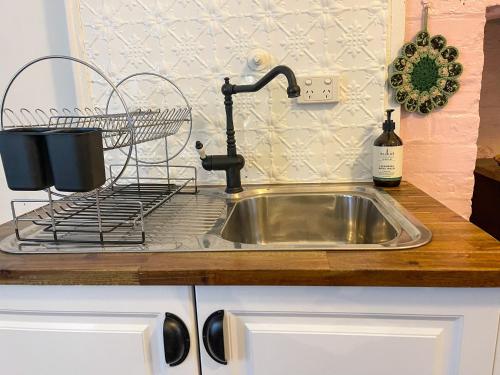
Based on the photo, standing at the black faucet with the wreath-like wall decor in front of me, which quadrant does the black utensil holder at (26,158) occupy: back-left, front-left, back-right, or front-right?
back-right

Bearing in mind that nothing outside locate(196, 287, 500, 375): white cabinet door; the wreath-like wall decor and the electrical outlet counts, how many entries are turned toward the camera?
3

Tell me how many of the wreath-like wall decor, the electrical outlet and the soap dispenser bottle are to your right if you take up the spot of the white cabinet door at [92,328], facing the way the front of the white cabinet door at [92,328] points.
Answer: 0

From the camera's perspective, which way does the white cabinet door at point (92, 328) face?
toward the camera

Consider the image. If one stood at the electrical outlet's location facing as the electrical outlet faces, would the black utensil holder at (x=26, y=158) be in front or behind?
in front

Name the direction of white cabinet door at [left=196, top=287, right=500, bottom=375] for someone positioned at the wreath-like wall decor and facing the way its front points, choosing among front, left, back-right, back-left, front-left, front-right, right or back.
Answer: front

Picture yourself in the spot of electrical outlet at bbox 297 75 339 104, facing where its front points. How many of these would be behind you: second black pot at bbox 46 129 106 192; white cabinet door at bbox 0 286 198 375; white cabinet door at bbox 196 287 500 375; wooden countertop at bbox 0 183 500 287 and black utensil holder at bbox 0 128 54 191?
0

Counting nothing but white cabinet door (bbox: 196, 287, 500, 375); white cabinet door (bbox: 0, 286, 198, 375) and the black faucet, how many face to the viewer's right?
1

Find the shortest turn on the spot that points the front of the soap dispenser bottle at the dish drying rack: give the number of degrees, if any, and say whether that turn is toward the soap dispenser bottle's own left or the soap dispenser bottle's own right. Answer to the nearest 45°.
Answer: approximately 45° to the soap dispenser bottle's own right

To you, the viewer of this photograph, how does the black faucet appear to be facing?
facing to the right of the viewer

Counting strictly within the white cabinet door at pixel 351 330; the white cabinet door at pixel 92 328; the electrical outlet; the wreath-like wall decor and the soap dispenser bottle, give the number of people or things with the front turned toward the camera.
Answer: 5

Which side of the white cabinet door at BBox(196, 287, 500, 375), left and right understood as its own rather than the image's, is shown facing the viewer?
front

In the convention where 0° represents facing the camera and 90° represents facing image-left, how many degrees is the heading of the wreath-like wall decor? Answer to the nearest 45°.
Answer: approximately 0°

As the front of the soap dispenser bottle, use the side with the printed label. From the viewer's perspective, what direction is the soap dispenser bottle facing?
toward the camera
